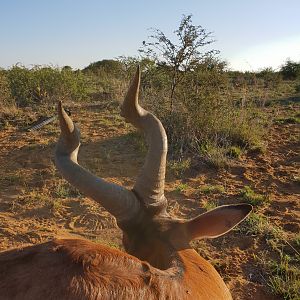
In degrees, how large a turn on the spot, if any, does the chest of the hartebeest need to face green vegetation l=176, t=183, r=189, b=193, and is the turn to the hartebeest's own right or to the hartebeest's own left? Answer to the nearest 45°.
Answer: approximately 45° to the hartebeest's own left

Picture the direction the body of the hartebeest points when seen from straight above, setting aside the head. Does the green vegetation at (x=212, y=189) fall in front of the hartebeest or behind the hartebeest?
in front

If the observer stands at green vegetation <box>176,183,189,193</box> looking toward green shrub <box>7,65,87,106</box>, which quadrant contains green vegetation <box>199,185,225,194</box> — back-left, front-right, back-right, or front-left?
back-right

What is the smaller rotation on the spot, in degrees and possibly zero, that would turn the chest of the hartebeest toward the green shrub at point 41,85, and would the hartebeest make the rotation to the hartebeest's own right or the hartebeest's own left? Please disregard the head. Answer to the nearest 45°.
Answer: approximately 45° to the hartebeest's own left

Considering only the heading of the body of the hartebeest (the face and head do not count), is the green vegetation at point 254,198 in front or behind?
in front

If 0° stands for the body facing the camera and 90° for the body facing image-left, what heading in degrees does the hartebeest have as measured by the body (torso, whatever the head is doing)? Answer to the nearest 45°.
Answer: approximately 225°

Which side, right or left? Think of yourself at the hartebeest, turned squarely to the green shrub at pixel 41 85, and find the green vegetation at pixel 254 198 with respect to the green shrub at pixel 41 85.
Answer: right

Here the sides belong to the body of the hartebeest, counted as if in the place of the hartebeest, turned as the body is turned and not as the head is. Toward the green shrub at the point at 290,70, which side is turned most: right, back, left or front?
front
